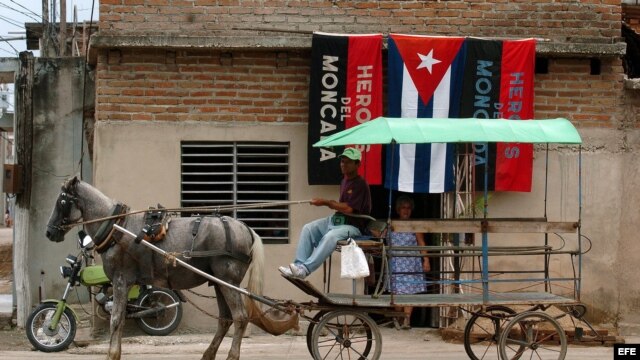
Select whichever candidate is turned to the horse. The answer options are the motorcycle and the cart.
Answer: the cart

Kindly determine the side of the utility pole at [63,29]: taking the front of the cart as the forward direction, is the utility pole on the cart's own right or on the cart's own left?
on the cart's own right

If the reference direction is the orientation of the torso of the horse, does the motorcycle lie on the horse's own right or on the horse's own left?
on the horse's own right

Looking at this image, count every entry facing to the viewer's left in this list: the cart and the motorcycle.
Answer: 2

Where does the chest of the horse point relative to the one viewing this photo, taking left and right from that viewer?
facing to the left of the viewer

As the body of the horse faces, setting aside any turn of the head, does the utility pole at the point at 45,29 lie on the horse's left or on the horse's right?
on the horse's right

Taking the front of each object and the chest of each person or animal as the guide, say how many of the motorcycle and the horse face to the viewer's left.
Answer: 2

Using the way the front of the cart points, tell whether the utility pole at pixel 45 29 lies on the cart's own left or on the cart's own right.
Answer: on the cart's own right

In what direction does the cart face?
to the viewer's left

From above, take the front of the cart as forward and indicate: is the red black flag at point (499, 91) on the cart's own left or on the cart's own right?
on the cart's own right

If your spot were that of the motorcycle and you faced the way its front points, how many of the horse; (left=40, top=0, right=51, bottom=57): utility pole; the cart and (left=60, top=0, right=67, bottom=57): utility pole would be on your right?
2

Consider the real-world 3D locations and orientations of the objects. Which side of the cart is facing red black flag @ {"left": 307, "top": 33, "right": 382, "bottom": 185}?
right

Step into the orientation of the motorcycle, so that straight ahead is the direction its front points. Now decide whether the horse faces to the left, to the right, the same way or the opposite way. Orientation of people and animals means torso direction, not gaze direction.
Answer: the same way

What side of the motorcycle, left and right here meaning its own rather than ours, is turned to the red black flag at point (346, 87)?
back

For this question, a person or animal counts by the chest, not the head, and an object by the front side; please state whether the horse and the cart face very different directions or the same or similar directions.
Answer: same or similar directions

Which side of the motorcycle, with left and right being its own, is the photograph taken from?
left

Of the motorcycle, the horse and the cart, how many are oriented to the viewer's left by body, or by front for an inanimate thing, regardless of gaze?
3
